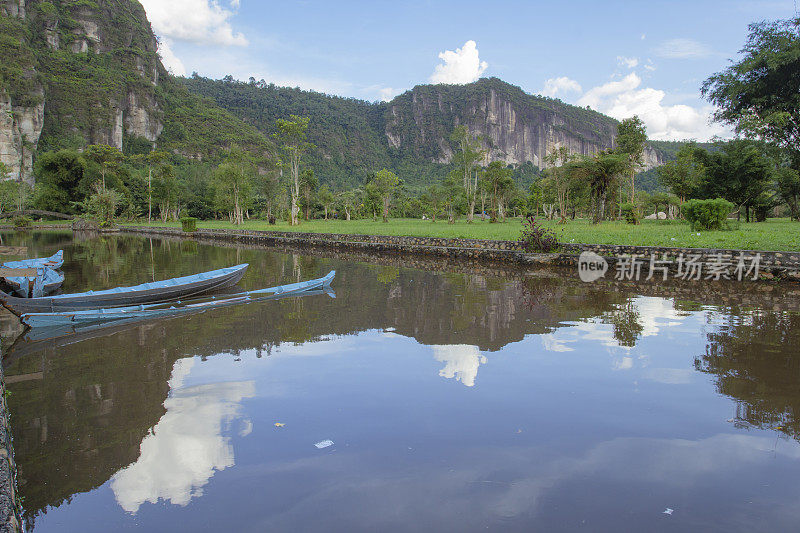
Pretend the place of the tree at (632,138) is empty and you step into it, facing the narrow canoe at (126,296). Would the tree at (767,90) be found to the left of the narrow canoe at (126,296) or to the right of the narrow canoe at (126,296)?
left
